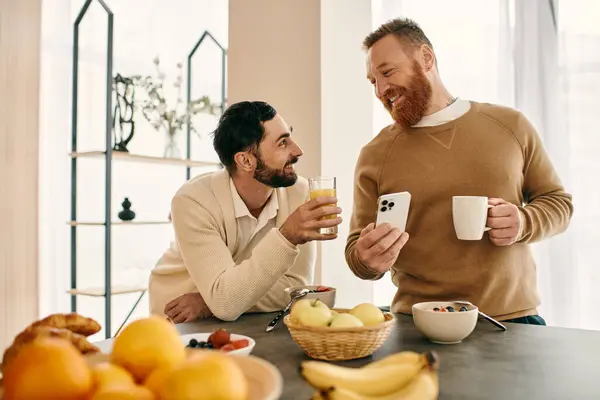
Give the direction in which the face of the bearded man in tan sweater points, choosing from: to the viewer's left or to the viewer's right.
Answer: to the viewer's left

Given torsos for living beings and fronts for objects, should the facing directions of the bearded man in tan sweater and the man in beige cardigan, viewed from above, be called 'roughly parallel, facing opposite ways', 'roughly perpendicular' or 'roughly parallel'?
roughly perpendicular

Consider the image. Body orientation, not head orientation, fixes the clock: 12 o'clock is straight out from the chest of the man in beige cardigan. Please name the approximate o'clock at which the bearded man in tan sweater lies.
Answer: The bearded man in tan sweater is roughly at 11 o'clock from the man in beige cardigan.

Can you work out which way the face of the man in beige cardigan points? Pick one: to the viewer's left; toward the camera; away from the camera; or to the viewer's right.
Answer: to the viewer's right

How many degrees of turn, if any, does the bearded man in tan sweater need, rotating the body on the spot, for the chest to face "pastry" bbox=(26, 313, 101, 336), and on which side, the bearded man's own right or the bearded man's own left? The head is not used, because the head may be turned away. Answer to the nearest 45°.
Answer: approximately 45° to the bearded man's own right

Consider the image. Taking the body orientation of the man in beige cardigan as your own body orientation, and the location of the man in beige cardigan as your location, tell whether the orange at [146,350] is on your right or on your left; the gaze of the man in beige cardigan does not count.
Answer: on your right
